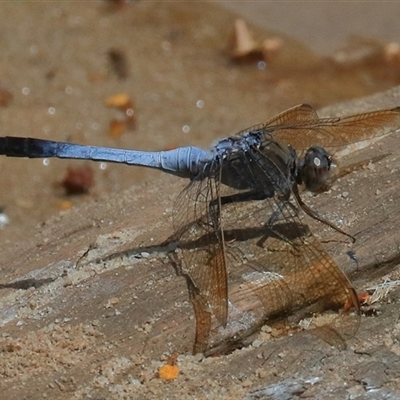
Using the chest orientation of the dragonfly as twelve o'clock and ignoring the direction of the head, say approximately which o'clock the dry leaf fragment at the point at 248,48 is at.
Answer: The dry leaf fragment is roughly at 9 o'clock from the dragonfly.

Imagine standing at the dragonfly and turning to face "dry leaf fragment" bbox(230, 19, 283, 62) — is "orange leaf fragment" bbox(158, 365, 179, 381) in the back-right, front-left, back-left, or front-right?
back-left

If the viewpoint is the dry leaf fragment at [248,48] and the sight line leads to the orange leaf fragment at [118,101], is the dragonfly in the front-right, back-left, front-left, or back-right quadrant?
front-left

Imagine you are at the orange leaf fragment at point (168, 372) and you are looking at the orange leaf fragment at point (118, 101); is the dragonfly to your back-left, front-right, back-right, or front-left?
front-right

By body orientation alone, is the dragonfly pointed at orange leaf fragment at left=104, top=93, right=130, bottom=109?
no

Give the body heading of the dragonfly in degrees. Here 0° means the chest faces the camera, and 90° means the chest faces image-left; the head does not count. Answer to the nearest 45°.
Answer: approximately 270°

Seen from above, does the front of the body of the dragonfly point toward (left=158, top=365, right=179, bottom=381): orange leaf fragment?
no

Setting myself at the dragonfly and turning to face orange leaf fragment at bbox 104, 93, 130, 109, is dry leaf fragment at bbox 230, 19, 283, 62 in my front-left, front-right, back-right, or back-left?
front-right
